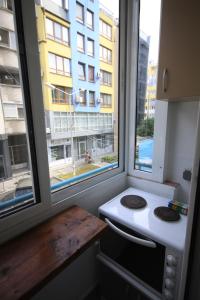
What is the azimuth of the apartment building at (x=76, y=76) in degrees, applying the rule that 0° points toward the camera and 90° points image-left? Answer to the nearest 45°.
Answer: approximately 315°

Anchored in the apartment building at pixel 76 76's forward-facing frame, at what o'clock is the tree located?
The tree is roughly at 10 o'clock from the apartment building.
